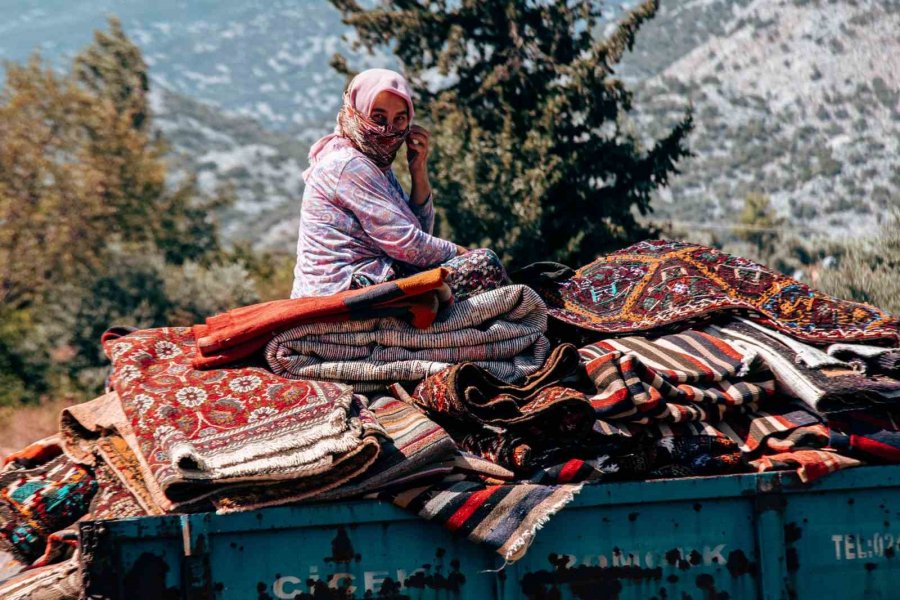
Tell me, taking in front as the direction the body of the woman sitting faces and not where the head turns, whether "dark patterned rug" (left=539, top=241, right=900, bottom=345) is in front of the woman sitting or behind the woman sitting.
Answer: in front

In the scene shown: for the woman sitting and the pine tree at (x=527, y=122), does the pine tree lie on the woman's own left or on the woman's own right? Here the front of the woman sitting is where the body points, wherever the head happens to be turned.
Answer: on the woman's own left

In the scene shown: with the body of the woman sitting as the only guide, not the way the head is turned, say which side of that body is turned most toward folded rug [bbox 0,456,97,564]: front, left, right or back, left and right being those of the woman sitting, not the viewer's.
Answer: back

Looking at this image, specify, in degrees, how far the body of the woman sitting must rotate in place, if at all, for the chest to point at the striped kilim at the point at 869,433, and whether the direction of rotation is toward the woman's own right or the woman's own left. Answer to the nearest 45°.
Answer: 0° — they already face it

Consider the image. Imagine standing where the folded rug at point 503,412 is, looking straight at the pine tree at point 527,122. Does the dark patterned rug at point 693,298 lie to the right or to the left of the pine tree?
right

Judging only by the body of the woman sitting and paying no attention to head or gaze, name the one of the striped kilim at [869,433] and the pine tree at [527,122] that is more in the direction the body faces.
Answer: the striped kilim

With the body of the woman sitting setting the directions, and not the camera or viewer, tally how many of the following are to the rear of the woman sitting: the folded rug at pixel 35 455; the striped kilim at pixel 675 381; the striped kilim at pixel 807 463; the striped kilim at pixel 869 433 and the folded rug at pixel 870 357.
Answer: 1

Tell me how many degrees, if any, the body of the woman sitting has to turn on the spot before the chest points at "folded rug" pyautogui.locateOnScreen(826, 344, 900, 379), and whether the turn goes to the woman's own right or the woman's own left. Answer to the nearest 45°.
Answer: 0° — they already face it

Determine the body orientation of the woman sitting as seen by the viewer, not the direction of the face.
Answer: to the viewer's right

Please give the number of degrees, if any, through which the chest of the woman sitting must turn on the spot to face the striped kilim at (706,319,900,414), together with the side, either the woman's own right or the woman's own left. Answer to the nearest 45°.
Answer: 0° — they already face it
